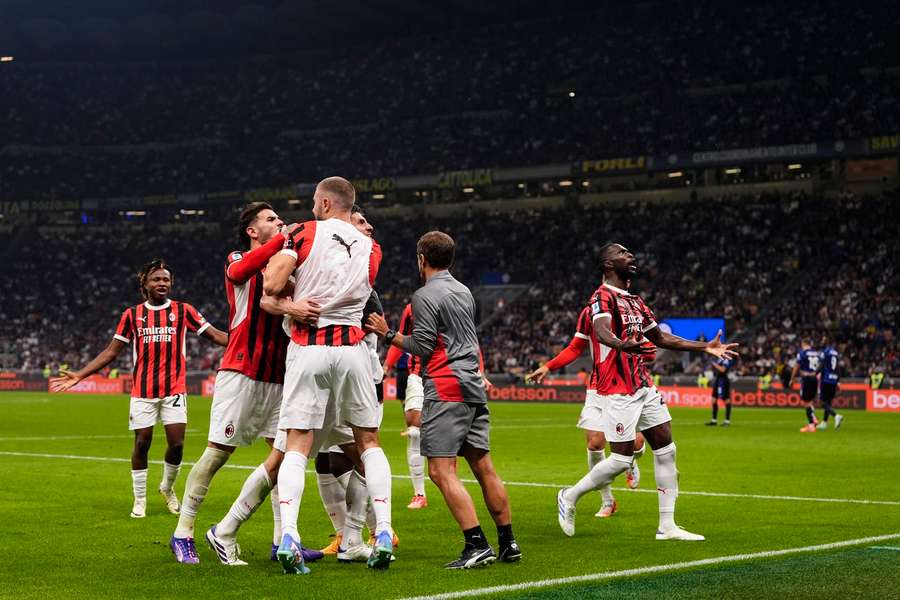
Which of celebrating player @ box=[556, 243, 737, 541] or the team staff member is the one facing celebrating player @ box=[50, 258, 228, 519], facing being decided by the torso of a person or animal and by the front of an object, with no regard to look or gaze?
the team staff member

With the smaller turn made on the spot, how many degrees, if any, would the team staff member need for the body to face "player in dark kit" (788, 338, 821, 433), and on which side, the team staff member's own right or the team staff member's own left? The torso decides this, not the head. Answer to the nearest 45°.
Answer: approximately 90° to the team staff member's own right

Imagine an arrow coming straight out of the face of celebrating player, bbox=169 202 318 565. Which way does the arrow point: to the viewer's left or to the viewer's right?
to the viewer's right

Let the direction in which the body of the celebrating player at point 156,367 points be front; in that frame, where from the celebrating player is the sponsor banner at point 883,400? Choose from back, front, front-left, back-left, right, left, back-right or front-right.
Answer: back-left

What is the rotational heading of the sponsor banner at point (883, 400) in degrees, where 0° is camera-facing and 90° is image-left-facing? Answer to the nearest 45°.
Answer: approximately 0°

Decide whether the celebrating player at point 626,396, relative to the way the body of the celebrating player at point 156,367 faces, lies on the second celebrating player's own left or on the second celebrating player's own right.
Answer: on the second celebrating player's own left

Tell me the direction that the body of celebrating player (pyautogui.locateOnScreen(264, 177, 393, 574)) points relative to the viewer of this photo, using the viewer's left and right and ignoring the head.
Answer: facing away from the viewer

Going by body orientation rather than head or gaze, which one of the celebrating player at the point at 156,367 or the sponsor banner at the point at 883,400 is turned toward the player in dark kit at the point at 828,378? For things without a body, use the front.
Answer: the sponsor banner

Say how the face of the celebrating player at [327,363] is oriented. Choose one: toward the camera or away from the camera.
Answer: away from the camera

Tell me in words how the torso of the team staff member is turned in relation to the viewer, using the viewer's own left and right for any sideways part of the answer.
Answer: facing away from the viewer and to the left of the viewer
